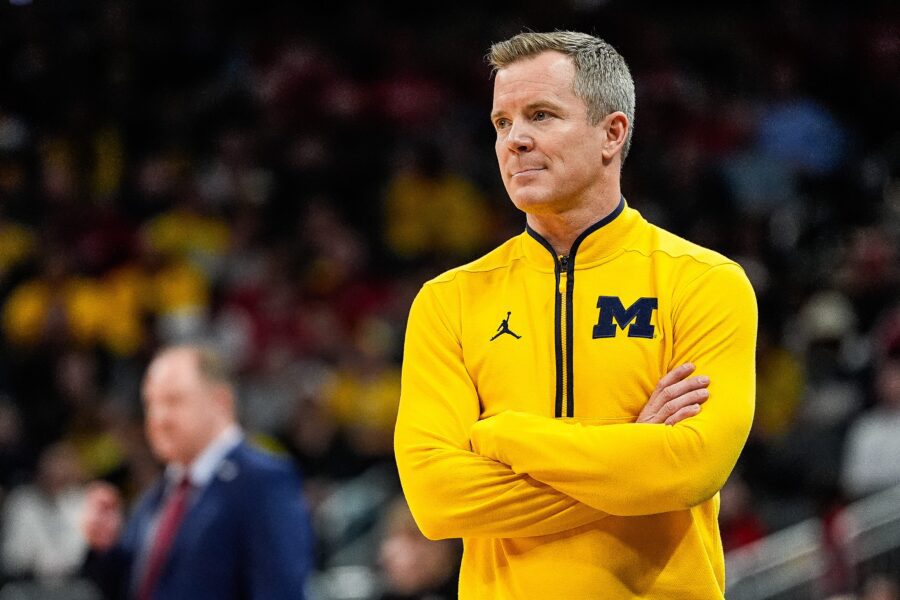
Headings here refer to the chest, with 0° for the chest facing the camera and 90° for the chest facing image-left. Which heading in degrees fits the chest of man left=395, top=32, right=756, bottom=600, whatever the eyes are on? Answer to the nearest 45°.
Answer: approximately 0°

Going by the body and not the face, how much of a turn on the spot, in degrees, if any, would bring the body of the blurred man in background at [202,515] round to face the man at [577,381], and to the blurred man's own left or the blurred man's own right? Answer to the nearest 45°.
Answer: approximately 90° to the blurred man's own left

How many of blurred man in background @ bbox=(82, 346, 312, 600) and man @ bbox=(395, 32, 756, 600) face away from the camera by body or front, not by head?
0

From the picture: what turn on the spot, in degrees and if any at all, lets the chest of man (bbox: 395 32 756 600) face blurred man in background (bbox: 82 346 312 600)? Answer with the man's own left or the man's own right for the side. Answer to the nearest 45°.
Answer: approximately 135° to the man's own right

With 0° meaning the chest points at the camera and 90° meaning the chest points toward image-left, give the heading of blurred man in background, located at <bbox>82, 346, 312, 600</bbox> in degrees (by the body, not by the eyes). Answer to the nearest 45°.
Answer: approximately 45°
